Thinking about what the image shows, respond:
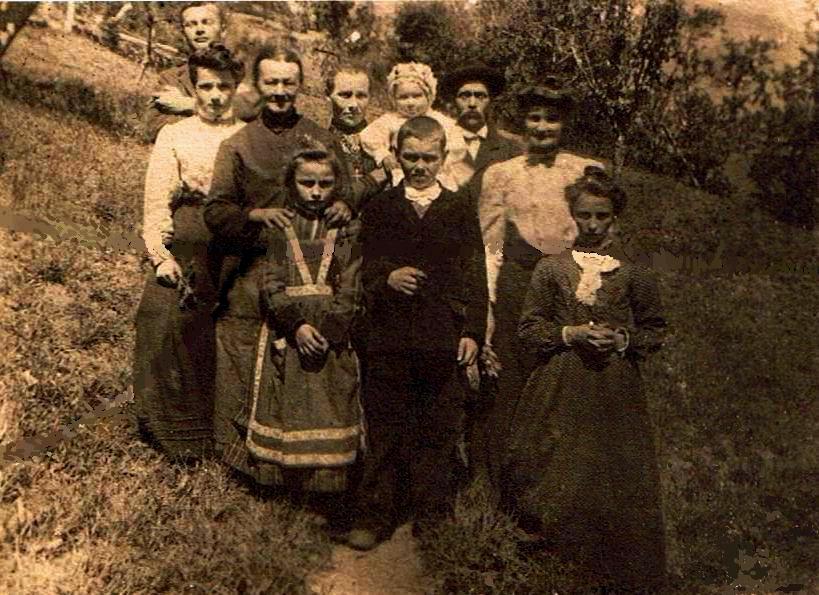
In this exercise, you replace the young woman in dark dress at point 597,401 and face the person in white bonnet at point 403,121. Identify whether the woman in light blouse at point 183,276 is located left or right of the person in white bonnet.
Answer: left

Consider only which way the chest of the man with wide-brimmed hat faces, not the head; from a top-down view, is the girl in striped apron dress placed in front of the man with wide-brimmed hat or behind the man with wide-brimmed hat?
in front

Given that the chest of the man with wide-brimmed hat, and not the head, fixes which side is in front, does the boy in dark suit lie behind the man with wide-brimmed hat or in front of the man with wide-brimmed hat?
in front

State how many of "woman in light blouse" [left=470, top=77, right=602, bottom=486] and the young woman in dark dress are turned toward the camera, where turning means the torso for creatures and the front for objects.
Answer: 2

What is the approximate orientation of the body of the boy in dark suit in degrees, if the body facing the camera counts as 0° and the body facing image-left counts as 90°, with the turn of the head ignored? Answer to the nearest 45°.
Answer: approximately 0°
